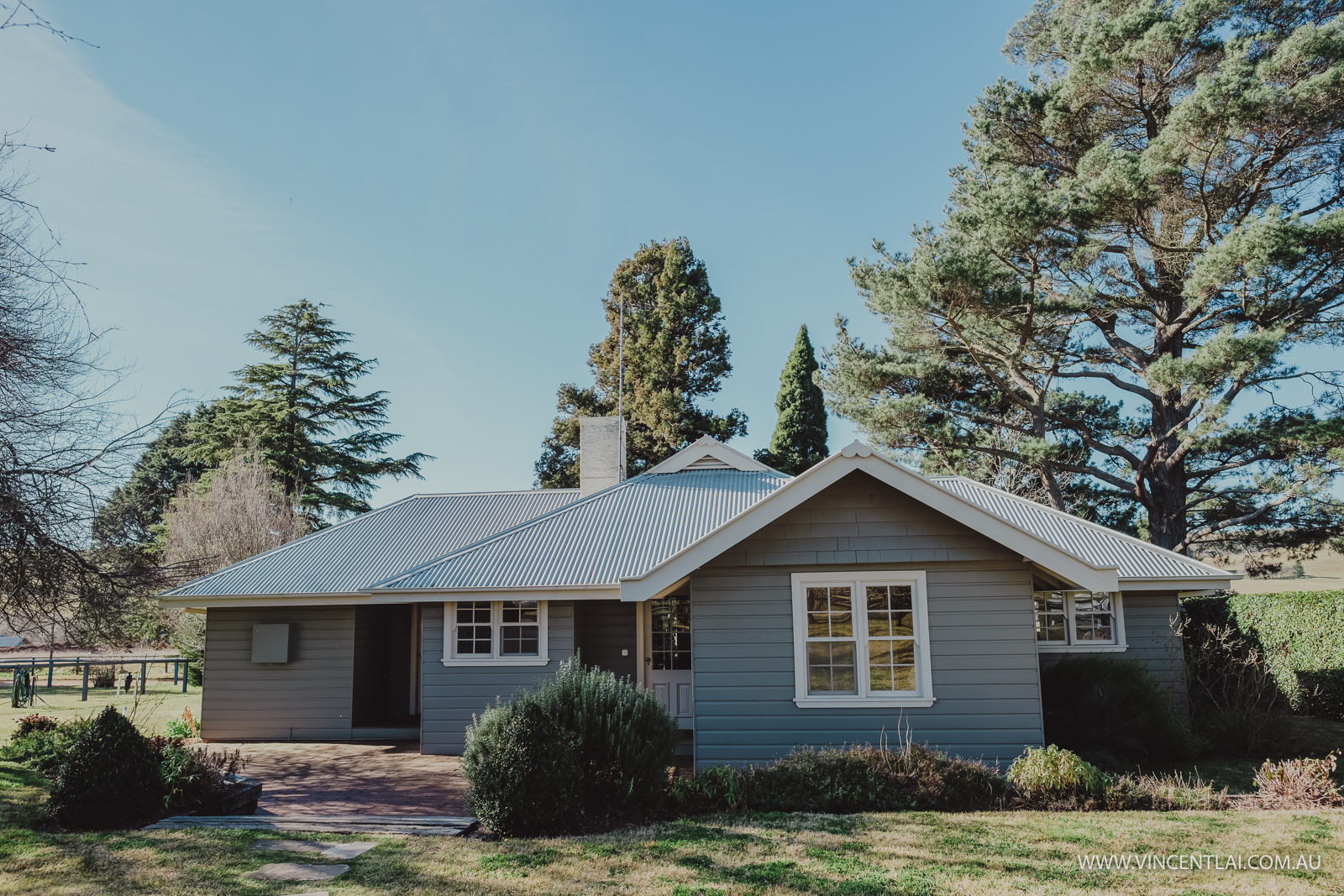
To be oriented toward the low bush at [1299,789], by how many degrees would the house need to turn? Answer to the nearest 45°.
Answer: approximately 45° to its left

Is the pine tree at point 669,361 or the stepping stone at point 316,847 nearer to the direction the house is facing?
the stepping stone

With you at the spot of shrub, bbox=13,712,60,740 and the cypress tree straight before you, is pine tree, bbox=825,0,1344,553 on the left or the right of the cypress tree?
right

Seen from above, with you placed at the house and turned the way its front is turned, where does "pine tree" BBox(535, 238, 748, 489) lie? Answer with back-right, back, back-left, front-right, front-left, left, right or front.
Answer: back

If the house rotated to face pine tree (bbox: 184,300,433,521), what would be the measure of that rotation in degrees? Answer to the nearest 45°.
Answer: approximately 135° to its right

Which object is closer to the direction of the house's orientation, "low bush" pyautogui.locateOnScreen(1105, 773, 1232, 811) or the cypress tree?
the low bush

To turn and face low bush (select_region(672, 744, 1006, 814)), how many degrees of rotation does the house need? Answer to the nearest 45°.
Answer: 0° — it already faces it

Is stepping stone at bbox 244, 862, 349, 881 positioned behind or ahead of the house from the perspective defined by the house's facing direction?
ahead

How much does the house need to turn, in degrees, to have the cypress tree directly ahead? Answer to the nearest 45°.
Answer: approximately 180°

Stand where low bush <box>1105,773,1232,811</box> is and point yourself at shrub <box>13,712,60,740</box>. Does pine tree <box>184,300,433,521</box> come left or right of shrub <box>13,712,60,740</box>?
right

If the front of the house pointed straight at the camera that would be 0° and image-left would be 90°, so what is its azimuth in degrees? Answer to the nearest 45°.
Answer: approximately 0°

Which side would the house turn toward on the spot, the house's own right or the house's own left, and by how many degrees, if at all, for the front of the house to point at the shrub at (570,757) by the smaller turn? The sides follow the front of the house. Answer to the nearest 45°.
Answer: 0° — it already faces it

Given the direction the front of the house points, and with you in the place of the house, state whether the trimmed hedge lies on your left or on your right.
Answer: on your left

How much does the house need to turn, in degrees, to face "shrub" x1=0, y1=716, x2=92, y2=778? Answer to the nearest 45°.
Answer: approximately 90° to its right

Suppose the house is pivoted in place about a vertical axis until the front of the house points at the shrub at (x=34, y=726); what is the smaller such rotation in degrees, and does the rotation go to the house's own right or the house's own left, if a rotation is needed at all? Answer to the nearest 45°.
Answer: approximately 90° to the house's own right
